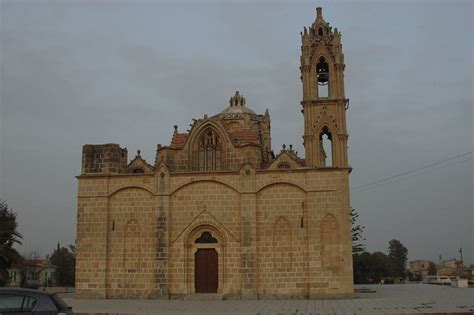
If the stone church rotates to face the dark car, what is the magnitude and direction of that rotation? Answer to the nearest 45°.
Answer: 0° — it already faces it

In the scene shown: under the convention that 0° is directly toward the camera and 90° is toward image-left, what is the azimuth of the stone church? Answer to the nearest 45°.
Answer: approximately 0°
